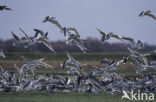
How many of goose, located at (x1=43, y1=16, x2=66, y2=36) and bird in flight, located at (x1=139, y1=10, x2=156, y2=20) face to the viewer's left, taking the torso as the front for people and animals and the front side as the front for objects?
2

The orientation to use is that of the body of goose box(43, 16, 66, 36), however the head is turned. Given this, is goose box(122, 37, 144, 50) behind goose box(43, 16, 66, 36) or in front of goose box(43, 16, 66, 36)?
behind

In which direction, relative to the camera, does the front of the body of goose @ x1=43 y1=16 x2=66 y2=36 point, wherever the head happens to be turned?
to the viewer's left

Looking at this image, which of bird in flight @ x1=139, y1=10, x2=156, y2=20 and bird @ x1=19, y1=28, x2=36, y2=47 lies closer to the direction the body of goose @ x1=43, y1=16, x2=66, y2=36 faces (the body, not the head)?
the bird

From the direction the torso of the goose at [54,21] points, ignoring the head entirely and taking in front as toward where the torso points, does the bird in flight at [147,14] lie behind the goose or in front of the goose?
behind

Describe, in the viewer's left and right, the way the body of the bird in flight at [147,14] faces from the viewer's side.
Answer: facing to the left of the viewer

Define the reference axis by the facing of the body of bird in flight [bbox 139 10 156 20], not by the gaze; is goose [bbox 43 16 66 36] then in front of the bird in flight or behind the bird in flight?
in front

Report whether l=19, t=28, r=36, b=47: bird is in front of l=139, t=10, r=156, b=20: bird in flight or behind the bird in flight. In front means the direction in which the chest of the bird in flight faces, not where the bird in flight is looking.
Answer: in front
